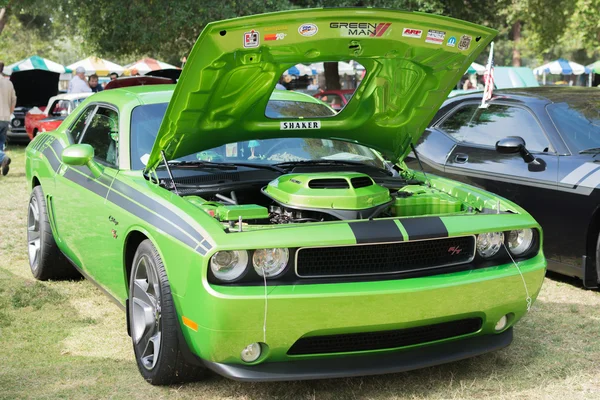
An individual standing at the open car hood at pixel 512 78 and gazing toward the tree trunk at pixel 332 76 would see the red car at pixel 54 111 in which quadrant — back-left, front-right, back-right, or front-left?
front-left

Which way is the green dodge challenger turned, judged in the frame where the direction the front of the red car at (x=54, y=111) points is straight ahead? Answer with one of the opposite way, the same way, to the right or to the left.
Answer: to the left

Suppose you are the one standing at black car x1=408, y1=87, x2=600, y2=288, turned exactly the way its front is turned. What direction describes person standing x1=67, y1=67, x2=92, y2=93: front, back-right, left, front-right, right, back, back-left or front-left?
back

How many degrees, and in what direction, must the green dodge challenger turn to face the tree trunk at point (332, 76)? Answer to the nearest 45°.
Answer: approximately 135° to its left

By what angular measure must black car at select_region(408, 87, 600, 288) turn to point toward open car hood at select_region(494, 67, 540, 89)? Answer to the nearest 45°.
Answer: approximately 135° to its left

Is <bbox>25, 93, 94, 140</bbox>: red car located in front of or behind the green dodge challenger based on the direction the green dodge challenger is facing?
behind

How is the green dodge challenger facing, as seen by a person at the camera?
facing the viewer and to the right of the viewer

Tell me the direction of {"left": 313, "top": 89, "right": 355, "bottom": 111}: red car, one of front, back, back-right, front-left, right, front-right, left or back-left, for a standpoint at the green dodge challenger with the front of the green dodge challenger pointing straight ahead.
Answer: back-left

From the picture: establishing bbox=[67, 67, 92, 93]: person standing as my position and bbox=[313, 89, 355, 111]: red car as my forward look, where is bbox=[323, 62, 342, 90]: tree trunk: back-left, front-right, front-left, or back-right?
front-left

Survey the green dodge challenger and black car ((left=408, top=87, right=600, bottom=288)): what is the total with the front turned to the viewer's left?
0

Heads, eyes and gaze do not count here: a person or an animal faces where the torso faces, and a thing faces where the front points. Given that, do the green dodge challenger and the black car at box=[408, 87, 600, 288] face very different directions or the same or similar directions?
same or similar directions

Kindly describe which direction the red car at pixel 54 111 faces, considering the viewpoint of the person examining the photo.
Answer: facing the viewer and to the left of the viewer
